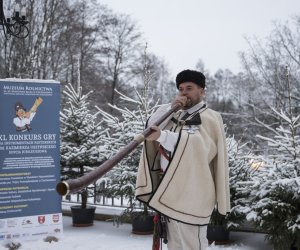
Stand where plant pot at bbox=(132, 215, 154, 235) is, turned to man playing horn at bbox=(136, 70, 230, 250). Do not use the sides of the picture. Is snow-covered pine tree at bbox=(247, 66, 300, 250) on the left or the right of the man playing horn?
left

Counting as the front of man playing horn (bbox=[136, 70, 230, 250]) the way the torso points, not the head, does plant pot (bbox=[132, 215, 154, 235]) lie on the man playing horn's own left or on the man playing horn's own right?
on the man playing horn's own right

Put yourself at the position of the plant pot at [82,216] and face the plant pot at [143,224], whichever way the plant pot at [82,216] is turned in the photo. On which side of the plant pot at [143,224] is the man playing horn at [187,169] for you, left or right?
right

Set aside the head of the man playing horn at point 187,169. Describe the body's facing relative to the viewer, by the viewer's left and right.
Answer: facing the viewer and to the left of the viewer

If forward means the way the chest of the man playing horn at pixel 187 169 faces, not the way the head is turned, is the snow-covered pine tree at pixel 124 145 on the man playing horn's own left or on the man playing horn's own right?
on the man playing horn's own right

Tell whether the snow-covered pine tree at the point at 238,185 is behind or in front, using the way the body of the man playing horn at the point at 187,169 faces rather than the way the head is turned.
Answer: behind

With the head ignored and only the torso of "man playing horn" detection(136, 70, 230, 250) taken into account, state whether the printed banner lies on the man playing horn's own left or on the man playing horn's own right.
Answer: on the man playing horn's own right

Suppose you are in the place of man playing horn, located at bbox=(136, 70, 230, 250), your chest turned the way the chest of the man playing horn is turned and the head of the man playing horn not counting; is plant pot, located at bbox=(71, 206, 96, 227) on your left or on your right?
on your right
